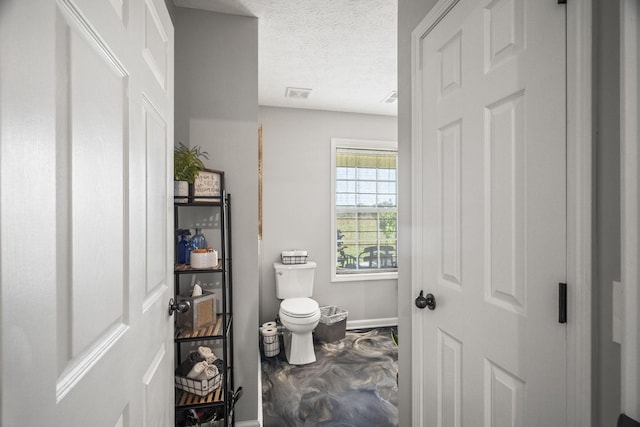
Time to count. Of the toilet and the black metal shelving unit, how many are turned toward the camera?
2

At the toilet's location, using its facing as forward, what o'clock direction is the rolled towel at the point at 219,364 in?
The rolled towel is roughly at 1 o'clock from the toilet.

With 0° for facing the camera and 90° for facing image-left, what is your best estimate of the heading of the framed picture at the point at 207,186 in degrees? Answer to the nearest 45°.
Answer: approximately 0°
